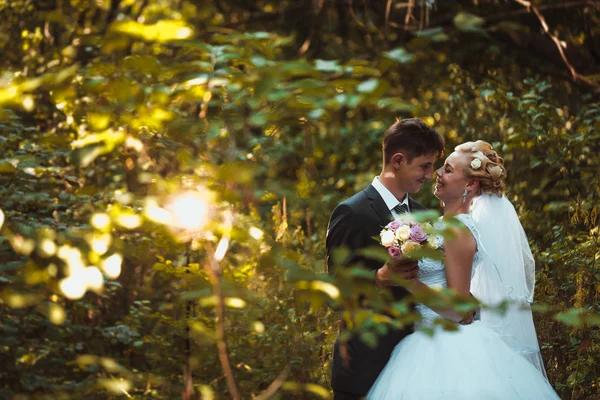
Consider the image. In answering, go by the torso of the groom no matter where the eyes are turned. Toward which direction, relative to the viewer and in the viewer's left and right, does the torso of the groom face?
facing the viewer and to the right of the viewer

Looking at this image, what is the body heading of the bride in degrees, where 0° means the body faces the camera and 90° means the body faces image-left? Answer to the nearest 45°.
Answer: approximately 90°
